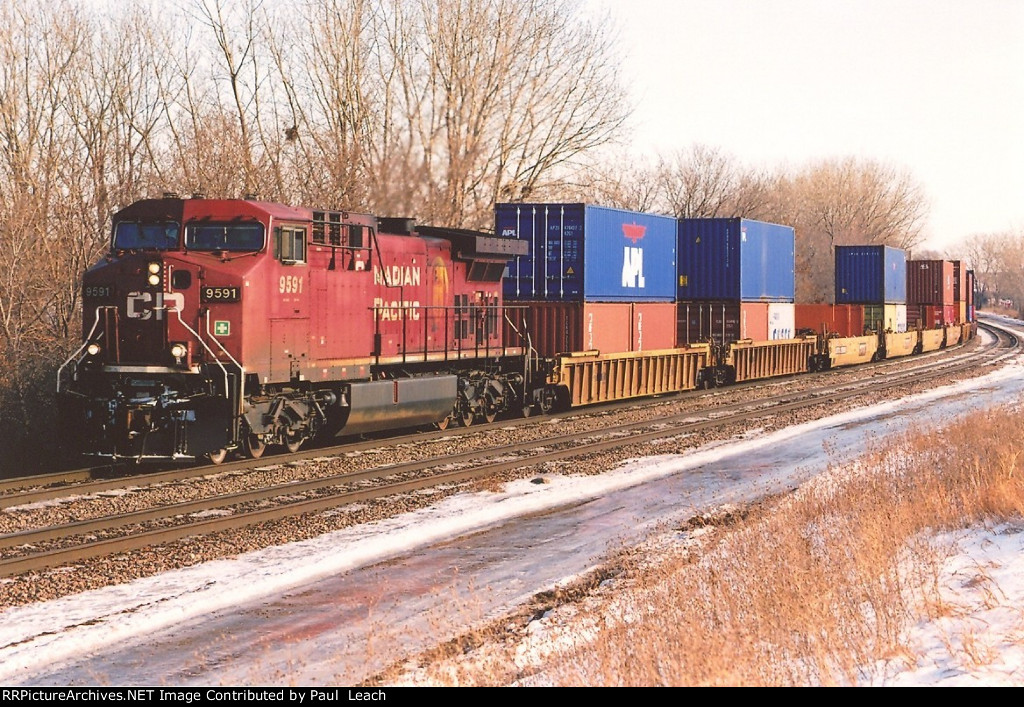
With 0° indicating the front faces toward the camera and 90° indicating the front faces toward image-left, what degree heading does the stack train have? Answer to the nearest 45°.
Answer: approximately 45°
